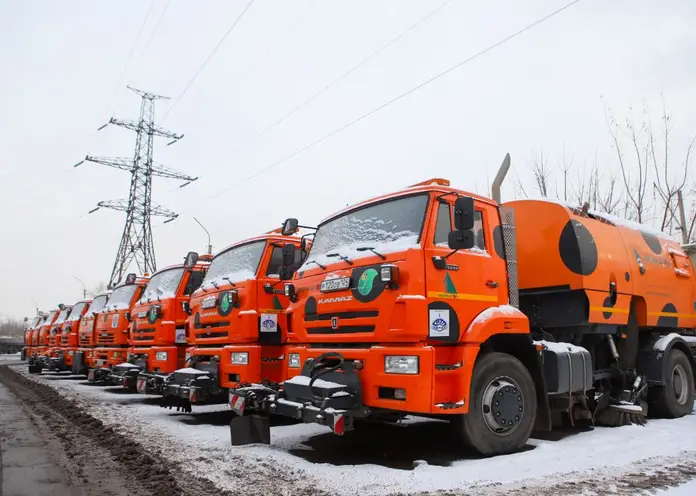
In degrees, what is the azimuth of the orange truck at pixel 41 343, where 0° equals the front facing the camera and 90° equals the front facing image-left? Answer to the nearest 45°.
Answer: approximately 45°

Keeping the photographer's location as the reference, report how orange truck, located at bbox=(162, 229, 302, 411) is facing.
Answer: facing the viewer and to the left of the viewer

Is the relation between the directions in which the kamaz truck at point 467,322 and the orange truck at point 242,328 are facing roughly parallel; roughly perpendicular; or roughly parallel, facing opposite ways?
roughly parallel

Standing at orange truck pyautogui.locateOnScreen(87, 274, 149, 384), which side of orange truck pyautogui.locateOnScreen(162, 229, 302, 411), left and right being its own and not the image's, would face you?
right

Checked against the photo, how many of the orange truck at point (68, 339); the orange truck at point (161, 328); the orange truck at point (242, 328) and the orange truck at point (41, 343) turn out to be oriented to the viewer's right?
0

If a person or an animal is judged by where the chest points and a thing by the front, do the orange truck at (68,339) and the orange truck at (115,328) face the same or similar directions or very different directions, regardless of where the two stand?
same or similar directions

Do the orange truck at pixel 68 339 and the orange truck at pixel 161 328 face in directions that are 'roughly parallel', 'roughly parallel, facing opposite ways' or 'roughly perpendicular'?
roughly parallel

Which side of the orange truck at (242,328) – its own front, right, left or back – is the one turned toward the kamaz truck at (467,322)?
left

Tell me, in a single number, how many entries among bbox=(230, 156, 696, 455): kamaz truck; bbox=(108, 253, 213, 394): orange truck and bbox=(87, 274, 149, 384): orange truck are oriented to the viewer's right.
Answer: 0
